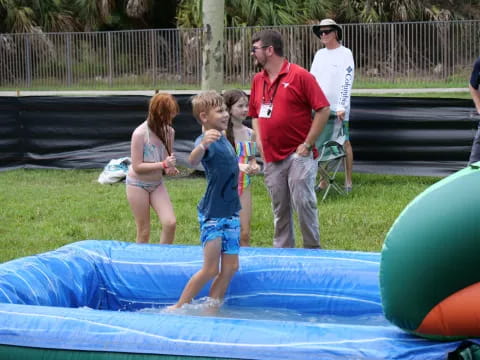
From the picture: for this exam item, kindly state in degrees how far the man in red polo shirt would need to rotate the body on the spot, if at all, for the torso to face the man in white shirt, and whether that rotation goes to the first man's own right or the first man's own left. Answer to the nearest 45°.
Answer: approximately 135° to the first man's own right

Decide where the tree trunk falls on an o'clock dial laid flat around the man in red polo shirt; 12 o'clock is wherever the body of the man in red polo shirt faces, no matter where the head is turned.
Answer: The tree trunk is roughly at 4 o'clock from the man in red polo shirt.

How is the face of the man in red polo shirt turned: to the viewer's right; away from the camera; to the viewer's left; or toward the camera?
to the viewer's left
